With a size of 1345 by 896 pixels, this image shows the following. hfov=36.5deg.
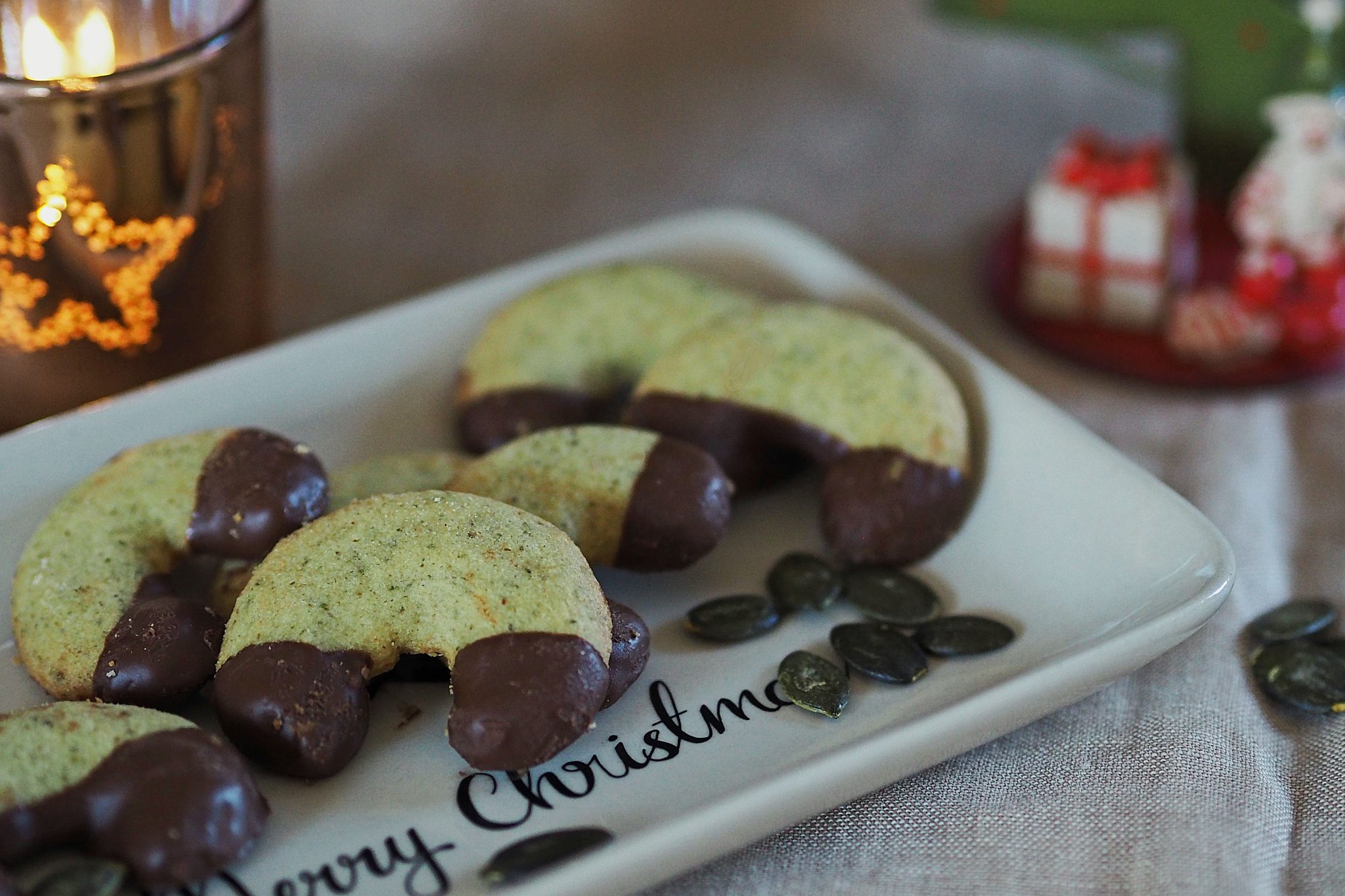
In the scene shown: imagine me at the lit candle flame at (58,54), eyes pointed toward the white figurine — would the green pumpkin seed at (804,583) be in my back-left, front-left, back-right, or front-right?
front-right

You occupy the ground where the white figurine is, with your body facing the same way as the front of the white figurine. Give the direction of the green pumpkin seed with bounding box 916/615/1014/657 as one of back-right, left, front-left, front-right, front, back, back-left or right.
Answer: front

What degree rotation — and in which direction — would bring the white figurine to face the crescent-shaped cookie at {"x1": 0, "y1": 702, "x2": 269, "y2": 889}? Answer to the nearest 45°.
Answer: approximately 45° to its right

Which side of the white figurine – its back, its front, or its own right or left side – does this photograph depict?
front

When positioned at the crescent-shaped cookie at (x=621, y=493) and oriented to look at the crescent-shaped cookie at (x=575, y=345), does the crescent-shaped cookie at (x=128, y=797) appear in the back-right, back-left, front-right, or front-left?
back-left

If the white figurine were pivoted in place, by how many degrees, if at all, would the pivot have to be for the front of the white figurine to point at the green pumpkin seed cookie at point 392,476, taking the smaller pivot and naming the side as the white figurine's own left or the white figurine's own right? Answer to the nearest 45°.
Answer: approximately 45° to the white figurine's own right

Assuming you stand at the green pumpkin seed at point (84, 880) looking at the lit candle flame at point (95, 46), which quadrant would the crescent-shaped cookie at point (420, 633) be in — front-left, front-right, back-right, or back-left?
front-right

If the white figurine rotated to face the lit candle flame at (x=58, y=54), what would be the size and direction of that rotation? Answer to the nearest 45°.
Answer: approximately 45° to its right

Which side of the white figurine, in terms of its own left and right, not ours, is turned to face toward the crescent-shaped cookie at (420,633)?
front
